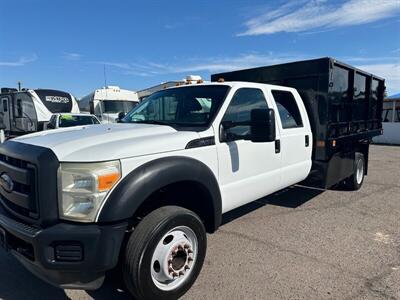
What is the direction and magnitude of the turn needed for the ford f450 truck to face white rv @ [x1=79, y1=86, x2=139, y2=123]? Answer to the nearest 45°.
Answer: approximately 135° to its right

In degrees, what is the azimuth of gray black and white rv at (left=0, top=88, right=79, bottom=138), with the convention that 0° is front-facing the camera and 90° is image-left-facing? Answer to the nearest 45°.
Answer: approximately 315°

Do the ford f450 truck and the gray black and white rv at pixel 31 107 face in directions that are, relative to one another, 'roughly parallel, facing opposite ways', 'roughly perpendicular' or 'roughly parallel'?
roughly perpendicular

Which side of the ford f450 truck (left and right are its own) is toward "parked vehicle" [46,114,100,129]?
right

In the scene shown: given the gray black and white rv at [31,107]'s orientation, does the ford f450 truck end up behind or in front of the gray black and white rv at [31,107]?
in front

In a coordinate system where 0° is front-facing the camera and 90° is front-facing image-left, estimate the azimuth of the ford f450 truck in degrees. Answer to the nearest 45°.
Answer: approximately 45°

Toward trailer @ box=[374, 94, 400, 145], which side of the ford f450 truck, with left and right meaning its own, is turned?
back

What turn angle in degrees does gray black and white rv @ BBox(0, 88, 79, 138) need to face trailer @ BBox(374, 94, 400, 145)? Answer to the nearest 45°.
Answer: approximately 45° to its left

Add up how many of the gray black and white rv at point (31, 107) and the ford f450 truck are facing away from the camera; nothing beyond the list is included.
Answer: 0

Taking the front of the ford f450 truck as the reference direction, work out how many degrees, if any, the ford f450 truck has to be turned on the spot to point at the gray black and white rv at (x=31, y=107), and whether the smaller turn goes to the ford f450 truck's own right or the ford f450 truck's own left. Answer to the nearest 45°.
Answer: approximately 90° to the ford f450 truck's own right
